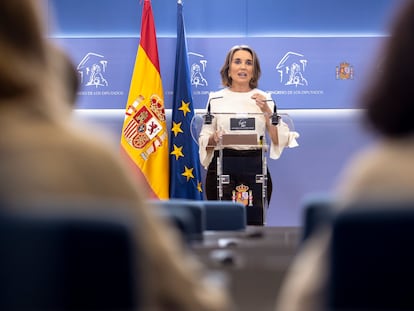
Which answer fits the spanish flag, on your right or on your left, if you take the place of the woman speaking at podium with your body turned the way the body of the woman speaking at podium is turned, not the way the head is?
on your right

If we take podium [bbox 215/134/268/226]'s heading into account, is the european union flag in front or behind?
behind

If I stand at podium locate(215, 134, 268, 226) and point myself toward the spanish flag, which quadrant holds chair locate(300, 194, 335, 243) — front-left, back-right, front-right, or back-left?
back-left

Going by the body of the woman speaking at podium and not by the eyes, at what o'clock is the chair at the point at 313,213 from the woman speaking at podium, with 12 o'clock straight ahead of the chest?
The chair is roughly at 12 o'clock from the woman speaking at podium.

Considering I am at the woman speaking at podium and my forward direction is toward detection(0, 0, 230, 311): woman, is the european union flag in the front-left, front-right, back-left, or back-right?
back-right

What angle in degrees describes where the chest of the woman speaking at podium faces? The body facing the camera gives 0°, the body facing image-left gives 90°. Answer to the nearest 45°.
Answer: approximately 0°

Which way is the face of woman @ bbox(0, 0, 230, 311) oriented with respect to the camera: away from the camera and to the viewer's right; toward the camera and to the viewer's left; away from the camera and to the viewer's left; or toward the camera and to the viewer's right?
away from the camera and to the viewer's right

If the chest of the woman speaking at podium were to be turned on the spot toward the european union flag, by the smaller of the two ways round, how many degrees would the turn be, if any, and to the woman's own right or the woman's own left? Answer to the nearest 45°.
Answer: approximately 135° to the woman's own right

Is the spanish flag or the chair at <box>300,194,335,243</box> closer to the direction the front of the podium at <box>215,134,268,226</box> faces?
the chair
